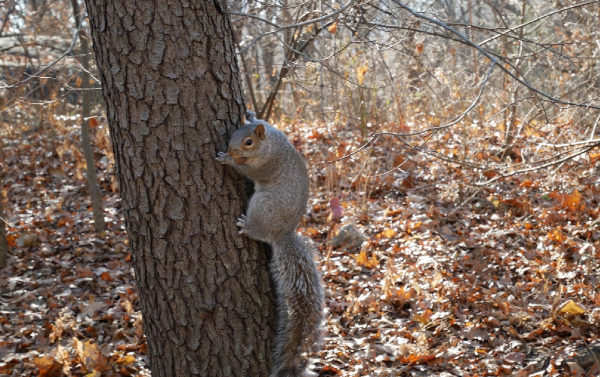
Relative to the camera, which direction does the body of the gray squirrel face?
to the viewer's left
